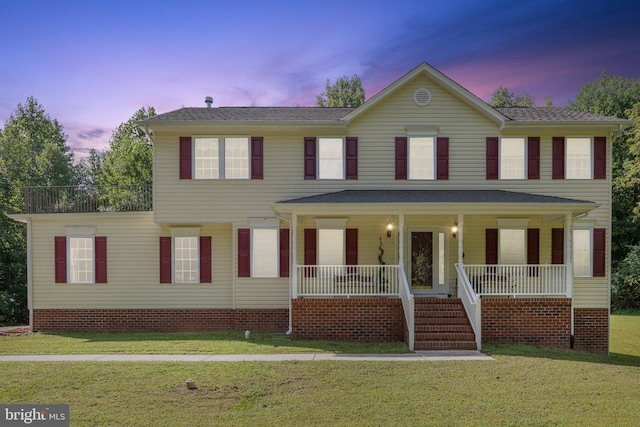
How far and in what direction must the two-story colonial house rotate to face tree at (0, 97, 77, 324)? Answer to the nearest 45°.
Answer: approximately 135° to its right

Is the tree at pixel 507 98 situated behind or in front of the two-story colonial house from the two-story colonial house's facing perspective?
behind

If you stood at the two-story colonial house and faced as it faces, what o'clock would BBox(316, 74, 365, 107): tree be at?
The tree is roughly at 6 o'clock from the two-story colonial house.

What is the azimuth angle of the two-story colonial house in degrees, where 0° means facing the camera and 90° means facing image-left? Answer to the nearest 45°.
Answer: approximately 0°

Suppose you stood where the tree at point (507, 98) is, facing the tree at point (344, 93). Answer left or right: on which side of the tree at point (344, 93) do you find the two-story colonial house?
left
